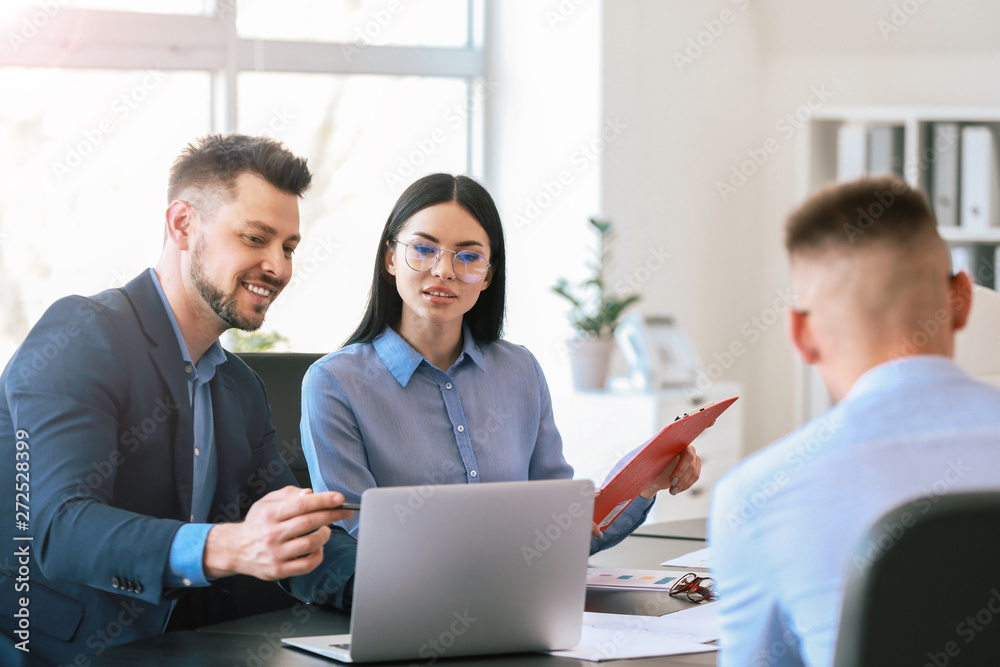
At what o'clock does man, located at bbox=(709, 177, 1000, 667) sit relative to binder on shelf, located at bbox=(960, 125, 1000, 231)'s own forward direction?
The man is roughly at 12 o'clock from the binder on shelf.

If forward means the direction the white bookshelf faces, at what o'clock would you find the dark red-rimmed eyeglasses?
The dark red-rimmed eyeglasses is roughly at 12 o'clock from the white bookshelf.

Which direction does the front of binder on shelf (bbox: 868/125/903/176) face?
toward the camera

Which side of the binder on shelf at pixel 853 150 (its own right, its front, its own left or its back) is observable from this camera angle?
front

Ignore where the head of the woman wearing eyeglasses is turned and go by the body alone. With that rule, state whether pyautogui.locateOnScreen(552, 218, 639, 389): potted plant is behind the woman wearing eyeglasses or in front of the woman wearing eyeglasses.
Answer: behind

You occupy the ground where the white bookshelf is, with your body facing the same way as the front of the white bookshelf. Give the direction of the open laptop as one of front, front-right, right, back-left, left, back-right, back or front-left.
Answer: front

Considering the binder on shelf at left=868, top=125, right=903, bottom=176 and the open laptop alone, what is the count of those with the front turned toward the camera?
1

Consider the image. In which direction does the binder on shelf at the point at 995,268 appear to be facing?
toward the camera

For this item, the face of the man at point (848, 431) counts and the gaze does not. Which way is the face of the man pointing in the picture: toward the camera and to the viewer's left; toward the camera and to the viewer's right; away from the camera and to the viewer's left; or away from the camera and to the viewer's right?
away from the camera and to the viewer's left

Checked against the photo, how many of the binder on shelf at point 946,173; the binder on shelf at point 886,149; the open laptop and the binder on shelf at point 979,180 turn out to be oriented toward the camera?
3

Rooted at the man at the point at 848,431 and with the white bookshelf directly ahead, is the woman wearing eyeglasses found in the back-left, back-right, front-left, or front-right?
front-left

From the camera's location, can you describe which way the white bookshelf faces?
facing the viewer
